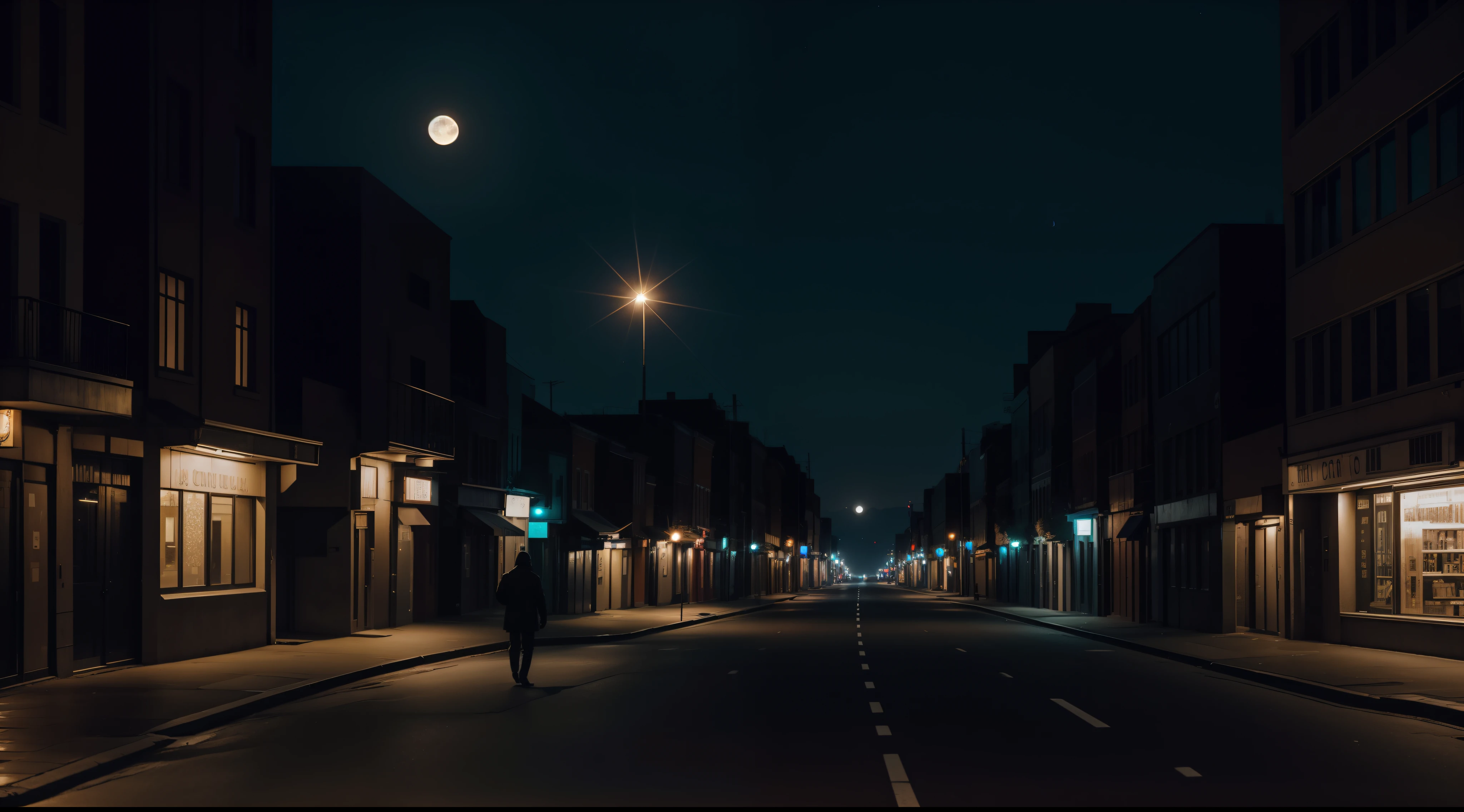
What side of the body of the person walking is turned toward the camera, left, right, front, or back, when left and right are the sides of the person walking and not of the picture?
back

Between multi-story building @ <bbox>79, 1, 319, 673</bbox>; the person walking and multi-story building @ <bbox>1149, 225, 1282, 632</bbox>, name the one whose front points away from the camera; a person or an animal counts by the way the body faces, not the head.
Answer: the person walking

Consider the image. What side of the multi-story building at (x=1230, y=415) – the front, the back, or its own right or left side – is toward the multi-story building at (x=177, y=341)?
front

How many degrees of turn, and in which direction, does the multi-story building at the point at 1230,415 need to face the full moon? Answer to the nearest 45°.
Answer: approximately 45° to its right

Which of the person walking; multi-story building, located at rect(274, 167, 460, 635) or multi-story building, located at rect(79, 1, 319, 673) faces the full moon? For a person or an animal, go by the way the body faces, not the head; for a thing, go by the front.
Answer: the person walking

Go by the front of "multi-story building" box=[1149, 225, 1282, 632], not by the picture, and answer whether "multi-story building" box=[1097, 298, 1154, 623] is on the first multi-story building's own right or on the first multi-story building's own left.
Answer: on the first multi-story building's own right

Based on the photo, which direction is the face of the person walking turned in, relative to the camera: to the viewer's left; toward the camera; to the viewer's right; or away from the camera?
away from the camera

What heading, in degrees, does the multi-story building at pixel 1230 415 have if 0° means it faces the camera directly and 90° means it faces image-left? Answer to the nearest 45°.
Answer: approximately 45°

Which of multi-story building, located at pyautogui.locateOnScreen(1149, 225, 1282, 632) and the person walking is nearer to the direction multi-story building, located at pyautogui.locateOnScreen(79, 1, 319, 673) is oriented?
the person walking

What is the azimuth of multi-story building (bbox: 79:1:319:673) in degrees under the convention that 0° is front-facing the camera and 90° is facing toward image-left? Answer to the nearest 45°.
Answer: approximately 315°
